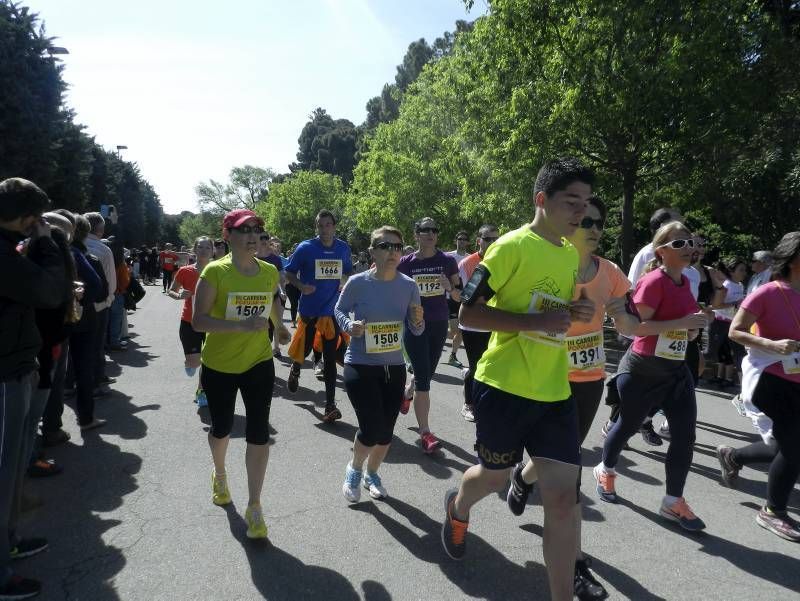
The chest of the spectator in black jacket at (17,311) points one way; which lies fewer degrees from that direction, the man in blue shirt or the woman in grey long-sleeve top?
the woman in grey long-sleeve top

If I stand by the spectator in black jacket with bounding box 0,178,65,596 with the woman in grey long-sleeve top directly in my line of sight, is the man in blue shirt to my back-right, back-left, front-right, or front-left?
front-left

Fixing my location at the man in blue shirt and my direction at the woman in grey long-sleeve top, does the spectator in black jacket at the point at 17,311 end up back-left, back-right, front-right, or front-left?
front-right

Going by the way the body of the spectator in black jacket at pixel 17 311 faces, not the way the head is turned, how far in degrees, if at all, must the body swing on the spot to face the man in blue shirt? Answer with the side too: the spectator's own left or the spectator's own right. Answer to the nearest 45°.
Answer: approximately 45° to the spectator's own left

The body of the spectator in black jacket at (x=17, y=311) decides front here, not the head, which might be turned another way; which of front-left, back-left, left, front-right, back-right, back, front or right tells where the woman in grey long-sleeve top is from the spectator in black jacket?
front

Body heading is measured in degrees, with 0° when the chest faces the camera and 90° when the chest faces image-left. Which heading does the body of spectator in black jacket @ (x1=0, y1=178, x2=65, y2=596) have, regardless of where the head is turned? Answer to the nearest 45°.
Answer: approximately 270°
